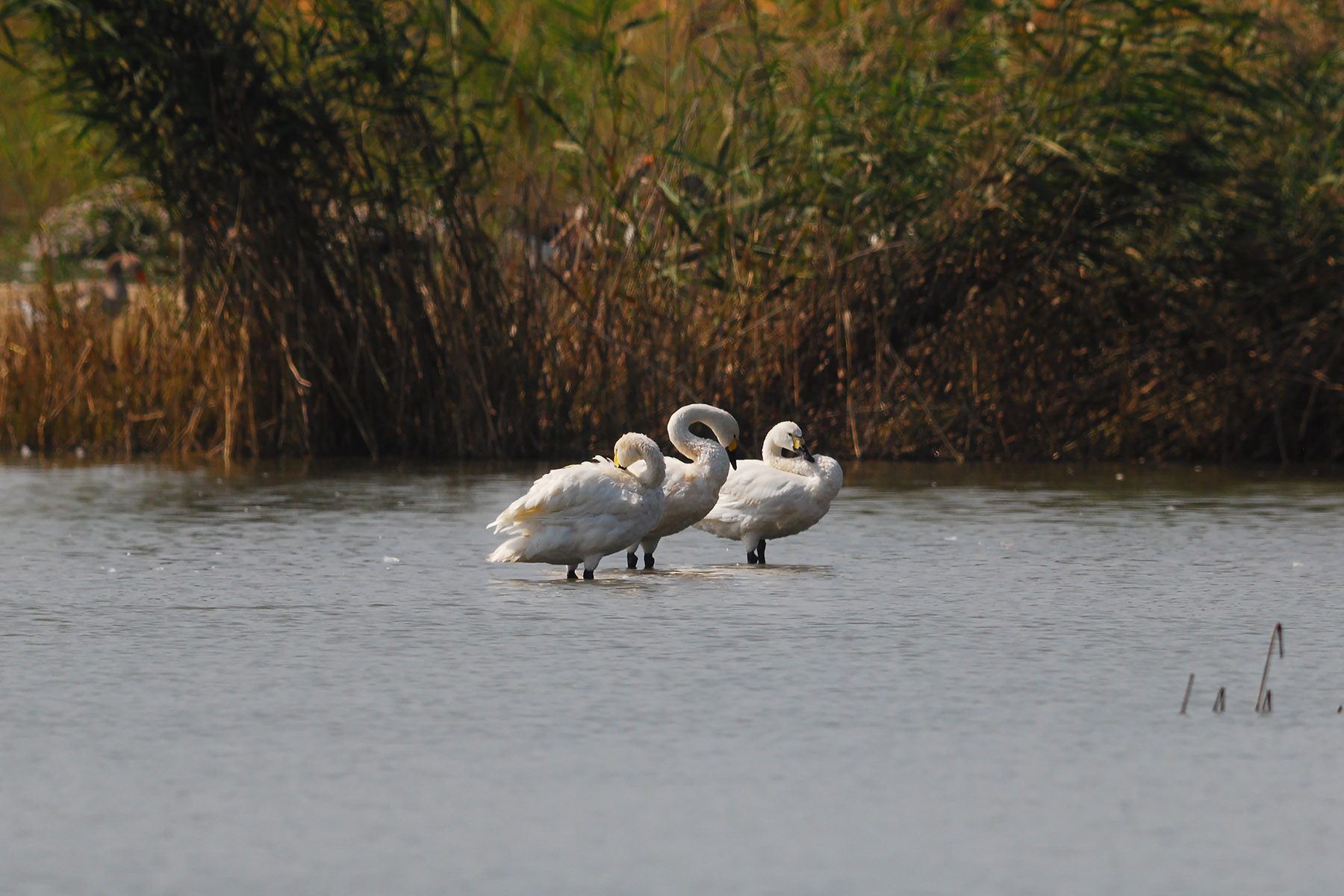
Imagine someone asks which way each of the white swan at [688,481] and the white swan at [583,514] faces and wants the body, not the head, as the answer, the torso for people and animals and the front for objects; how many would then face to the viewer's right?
2

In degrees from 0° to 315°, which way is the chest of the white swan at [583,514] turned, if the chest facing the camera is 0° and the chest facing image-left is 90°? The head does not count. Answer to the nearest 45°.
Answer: approximately 270°

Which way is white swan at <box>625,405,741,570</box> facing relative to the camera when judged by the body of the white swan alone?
to the viewer's right

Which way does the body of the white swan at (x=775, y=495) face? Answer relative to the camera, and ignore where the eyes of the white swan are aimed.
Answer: to the viewer's right

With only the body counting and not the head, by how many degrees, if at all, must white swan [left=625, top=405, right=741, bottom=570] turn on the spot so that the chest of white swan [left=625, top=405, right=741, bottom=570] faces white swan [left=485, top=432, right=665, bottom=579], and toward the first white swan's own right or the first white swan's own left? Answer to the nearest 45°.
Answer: approximately 135° to the first white swan's own right

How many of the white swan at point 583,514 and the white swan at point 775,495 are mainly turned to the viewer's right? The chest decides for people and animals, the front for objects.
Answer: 2
